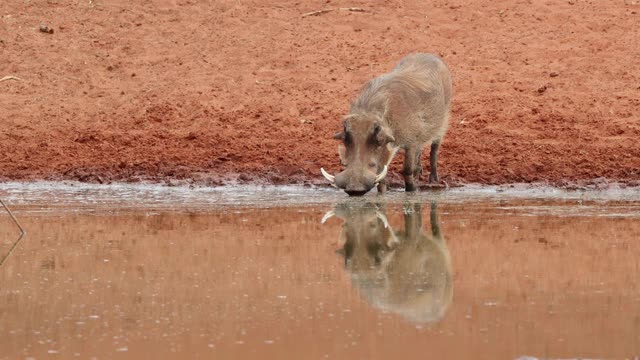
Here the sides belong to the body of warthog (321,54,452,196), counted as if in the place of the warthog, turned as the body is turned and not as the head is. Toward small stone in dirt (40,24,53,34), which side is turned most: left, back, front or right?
right

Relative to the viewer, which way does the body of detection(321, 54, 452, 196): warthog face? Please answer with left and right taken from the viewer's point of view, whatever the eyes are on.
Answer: facing the viewer and to the left of the viewer
